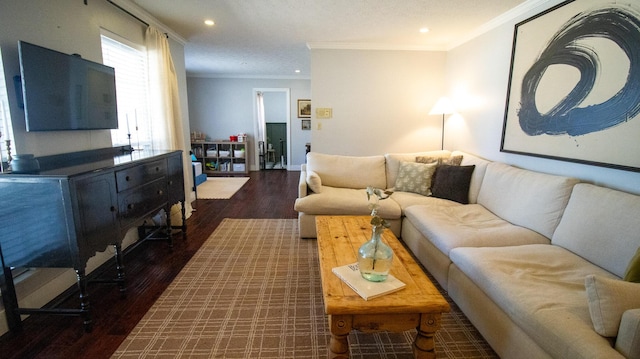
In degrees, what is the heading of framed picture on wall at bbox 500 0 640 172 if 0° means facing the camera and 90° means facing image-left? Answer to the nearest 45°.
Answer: approximately 45°

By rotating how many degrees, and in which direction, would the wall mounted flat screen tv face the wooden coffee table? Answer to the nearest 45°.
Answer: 0° — it already faces it

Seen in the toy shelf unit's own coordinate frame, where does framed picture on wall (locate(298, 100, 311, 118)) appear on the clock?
The framed picture on wall is roughly at 9 o'clock from the toy shelf unit.

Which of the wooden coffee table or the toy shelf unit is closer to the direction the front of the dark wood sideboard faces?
the wooden coffee table

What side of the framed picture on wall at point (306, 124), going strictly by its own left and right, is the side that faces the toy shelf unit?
right

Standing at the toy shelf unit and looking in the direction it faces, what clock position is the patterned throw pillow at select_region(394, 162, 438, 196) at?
The patterned throw pillow is roughly at 11 o'clock from the toy shelf unit.

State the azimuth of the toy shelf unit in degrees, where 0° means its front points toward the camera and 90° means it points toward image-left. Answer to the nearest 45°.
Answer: approximately 0°

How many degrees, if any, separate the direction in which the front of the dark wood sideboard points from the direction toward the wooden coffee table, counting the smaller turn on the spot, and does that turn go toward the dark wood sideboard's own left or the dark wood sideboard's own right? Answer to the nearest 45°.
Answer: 0° — it already faces it

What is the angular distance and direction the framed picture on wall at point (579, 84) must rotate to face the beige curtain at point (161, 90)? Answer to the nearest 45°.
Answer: approximately 45° to its right

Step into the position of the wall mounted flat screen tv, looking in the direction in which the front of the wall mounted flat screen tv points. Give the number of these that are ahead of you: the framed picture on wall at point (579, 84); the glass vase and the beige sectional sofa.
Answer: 3

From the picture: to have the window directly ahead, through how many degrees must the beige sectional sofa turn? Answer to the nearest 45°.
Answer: approximately 45° to its right

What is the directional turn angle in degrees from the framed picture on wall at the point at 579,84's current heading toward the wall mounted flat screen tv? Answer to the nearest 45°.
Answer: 0° — it already faces it

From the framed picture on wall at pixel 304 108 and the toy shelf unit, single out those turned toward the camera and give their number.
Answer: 2

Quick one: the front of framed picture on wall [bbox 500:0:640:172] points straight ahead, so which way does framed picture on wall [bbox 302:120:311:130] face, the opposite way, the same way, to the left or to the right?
to the left
